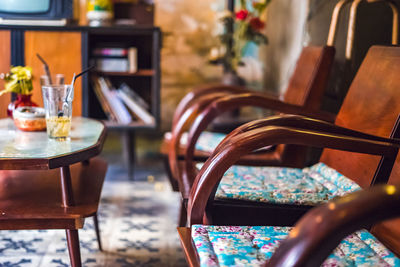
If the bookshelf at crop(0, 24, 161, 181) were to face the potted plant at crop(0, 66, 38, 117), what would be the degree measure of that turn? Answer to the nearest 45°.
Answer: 0° — it already faces it

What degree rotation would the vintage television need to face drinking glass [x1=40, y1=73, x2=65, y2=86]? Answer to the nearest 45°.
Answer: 0° — it already faces it

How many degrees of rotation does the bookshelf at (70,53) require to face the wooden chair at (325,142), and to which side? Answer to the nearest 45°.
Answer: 0° — it already faces it

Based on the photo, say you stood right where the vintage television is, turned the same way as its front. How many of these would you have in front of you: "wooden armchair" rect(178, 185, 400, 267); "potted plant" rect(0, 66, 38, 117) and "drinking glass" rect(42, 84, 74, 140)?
3

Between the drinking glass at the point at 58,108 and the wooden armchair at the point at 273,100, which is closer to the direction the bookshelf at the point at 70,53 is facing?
the drinking glass

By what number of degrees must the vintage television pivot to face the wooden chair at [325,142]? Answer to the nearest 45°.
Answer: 0° — it already faces it

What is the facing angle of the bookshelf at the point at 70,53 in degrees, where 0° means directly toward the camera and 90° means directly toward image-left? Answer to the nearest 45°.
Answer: approximately 0°

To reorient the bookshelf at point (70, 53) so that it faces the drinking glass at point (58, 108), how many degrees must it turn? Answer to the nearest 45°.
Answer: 0° — it already faces it

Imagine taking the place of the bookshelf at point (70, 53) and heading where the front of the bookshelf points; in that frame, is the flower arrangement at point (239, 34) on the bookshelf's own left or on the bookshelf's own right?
on the bookshelf's own left

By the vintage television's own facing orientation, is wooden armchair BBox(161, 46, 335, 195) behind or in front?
in front

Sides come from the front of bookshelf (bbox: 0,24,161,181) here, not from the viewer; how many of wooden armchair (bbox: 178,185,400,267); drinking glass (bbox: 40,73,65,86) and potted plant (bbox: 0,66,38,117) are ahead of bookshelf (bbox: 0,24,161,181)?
3

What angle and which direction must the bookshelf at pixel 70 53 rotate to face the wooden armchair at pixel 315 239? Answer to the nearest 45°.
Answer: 0° — it already faces it
